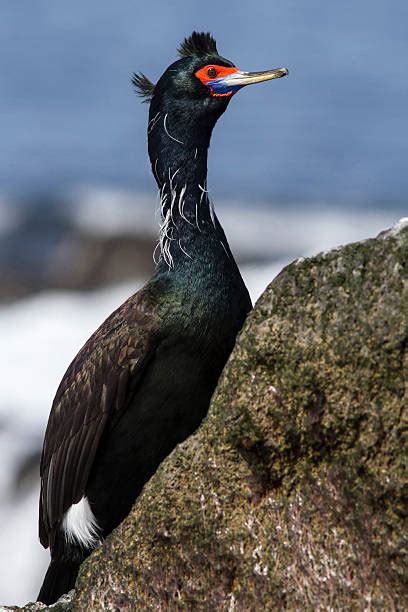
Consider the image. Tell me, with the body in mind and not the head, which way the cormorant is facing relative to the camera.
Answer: to the viewer's right
